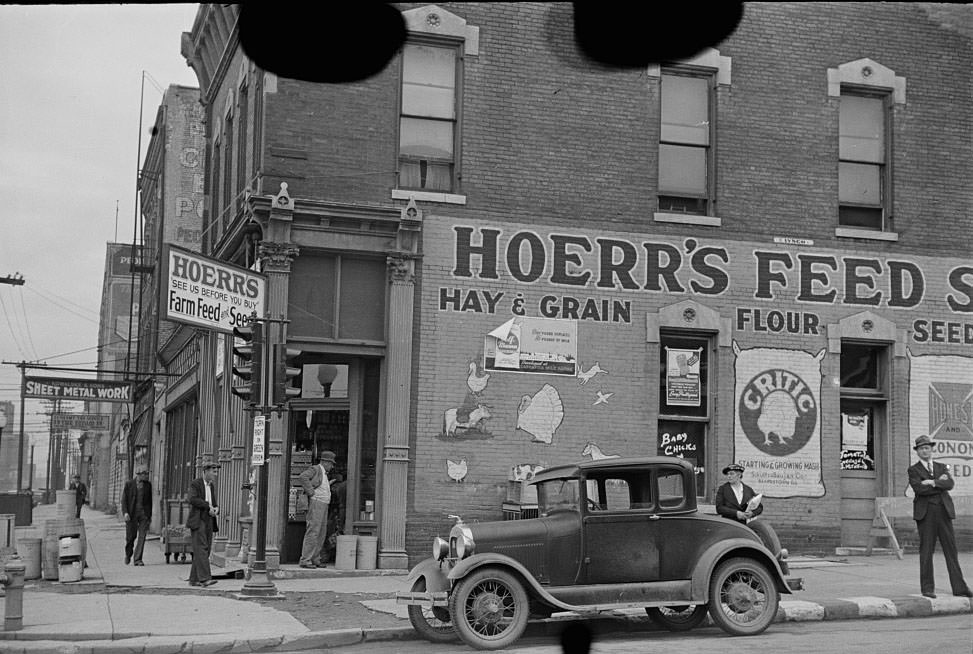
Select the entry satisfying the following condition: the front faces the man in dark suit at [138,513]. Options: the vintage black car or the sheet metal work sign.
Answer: the sheet metal work sign

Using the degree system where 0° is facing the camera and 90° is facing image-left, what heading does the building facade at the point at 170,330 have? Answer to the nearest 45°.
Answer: approximately 90°

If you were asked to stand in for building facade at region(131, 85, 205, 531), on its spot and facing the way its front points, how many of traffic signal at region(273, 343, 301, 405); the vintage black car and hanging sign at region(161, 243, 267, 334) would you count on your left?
3

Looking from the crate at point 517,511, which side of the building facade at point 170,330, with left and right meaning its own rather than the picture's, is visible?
left

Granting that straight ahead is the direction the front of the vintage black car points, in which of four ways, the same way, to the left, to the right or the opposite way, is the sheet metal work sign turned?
to the left

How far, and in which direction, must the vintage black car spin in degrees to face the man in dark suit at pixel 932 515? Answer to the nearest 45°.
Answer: approximately 180°

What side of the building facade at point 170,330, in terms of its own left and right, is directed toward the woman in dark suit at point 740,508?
left
